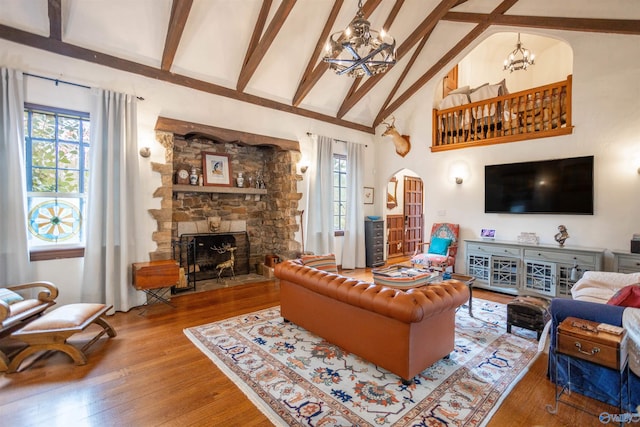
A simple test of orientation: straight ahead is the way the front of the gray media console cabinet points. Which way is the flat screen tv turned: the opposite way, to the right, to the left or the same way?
the same way

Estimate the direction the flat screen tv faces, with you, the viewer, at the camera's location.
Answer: facing the viewer and to the left of the viewer

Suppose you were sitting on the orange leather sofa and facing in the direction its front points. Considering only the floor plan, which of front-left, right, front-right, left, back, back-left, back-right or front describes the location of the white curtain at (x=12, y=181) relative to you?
back-left

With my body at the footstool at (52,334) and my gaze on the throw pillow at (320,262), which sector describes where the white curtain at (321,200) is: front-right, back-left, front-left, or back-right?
front-left

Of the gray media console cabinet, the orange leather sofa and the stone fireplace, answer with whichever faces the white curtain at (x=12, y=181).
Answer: the gray media console cabinet

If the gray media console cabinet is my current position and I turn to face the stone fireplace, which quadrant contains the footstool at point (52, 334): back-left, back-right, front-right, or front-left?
front-left

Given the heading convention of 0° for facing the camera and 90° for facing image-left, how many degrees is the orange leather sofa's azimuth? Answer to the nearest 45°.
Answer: approximately 225°

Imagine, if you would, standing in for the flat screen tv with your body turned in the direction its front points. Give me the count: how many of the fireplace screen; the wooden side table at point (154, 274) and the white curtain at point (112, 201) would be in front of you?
3

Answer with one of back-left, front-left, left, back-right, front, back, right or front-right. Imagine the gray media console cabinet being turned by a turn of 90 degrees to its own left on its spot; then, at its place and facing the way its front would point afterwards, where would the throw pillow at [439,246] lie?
back-right

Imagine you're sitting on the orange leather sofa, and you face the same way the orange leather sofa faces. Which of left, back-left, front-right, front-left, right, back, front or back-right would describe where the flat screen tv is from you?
front

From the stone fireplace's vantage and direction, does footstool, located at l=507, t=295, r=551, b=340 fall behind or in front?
in front

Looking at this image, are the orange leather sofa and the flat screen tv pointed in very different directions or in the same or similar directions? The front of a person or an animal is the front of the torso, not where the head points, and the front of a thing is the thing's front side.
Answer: very different directions

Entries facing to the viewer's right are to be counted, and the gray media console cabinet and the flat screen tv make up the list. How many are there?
0

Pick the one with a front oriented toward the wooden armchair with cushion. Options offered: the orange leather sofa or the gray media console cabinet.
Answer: the gray media console cabinet

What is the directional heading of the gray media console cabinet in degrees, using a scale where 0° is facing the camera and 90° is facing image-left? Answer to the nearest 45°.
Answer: approximately 45°

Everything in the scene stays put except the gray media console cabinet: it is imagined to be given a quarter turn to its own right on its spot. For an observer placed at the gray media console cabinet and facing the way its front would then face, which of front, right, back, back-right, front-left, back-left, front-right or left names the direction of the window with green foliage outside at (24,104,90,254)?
left

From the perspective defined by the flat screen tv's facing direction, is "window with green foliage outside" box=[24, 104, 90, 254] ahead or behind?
ahead

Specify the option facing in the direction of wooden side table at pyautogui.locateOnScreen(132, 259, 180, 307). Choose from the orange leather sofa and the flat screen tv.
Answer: the flat screen tv

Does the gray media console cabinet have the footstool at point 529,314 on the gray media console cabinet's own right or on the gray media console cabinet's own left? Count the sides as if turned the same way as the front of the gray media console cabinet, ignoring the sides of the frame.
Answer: on the gray media console cabinet's own left

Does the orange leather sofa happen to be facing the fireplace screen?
no

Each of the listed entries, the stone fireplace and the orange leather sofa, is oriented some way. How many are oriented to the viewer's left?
0
